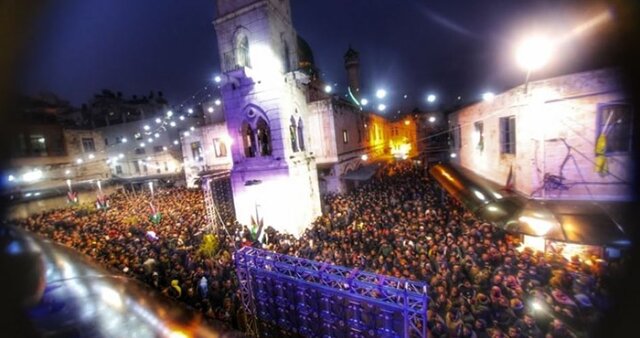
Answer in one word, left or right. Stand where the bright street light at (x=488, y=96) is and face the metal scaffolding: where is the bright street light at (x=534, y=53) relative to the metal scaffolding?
left

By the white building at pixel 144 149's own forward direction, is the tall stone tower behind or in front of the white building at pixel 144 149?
in front

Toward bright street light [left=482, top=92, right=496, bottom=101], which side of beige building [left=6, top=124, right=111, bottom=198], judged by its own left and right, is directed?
front

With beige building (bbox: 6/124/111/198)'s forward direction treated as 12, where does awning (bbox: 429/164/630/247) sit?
The awning is roughly at 1 o'clock from the beige building.

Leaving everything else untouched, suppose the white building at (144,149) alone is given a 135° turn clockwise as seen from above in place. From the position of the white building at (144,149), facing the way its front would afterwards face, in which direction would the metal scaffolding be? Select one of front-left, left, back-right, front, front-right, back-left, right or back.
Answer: back-left

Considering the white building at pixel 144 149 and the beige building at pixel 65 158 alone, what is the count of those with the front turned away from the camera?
0

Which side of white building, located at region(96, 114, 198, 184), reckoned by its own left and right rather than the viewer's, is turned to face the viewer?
front

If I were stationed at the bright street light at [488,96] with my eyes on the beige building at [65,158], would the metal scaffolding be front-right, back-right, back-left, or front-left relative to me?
front-left

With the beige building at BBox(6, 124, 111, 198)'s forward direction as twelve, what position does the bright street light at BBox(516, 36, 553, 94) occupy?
The bright street light is roughly at 1 o'clock from the beige building.

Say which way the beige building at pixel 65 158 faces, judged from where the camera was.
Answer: facing the viewer and to the right of the viewer
